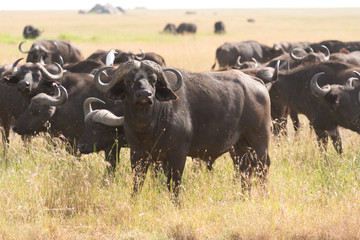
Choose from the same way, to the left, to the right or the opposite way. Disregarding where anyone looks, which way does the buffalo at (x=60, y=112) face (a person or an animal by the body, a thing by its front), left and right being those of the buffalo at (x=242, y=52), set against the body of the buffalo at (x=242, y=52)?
the opposite way

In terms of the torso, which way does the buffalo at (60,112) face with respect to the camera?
to the viewer's left

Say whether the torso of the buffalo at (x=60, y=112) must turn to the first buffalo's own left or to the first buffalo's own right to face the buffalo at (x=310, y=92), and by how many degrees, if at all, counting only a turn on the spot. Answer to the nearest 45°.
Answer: approximately 180°

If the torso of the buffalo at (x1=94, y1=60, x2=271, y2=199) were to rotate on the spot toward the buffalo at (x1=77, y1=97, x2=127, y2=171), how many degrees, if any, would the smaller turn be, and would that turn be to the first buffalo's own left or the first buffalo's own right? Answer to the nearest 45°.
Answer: approximately 90° to the first buffalo's own right

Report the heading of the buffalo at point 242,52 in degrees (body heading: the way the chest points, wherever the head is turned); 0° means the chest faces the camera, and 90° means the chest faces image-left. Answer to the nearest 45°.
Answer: approximately 270°

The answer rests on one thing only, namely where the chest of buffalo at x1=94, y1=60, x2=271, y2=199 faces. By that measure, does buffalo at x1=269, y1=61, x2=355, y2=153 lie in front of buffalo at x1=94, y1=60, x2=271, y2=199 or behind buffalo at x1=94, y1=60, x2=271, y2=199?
behind

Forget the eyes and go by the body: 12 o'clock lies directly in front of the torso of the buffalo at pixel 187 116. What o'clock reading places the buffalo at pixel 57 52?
the buffalo at pixel 57 52 is roughly at 4 o'clock from the buffalo at pixel 187 116.
